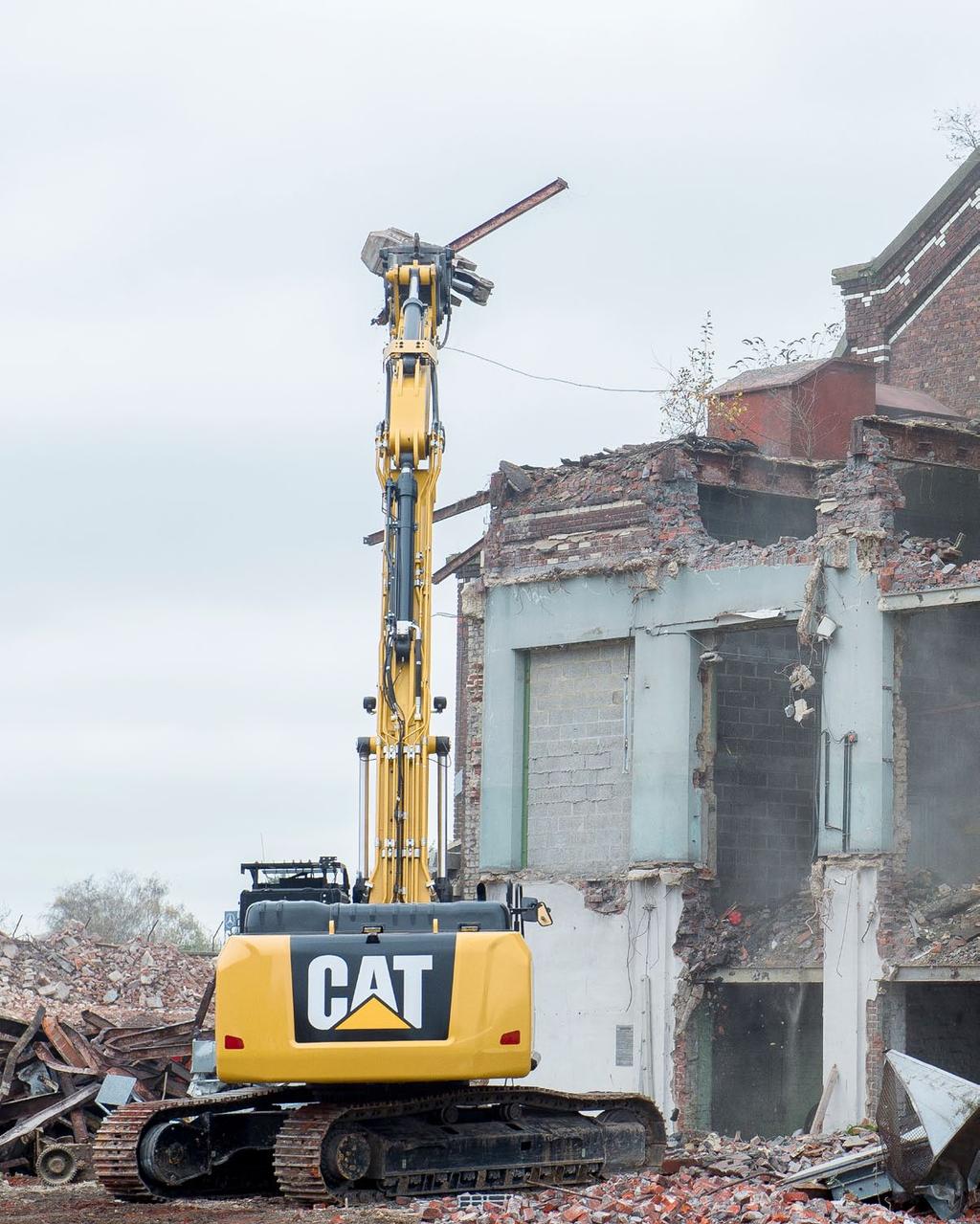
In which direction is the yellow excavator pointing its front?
away from the camera

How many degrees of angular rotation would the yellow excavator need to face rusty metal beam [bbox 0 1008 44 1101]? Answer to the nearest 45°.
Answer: approximately 45° to its left

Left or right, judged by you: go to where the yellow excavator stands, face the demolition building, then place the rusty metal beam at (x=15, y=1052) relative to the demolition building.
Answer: left

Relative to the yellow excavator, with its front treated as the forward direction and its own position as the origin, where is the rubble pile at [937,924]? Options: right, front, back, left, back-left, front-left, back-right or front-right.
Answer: front-right
